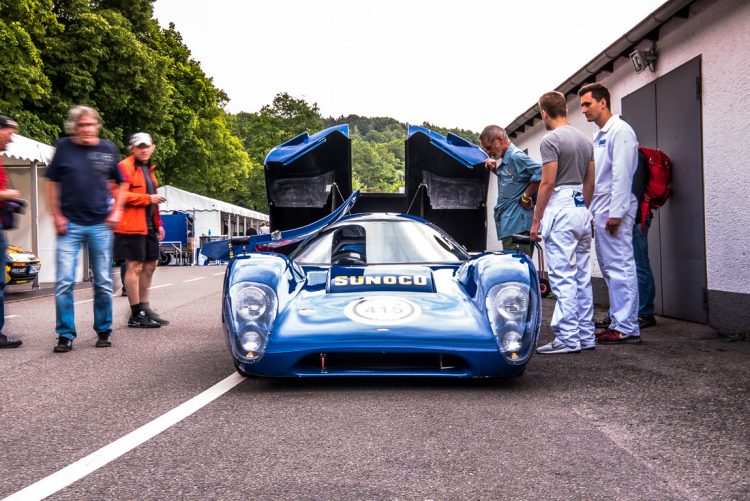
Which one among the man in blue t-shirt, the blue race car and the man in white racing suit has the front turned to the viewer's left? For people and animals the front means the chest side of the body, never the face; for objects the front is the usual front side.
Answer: the man in white racing suit

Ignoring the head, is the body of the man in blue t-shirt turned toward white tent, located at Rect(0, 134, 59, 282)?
no

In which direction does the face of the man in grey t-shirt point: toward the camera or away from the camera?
away from the camera

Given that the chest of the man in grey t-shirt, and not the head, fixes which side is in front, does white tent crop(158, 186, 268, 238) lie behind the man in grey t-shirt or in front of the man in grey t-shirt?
in front

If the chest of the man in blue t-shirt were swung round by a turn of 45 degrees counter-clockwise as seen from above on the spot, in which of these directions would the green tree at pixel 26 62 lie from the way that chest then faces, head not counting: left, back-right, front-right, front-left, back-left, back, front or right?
back-left

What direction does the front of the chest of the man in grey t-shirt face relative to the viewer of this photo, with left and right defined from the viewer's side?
facing away from the viewer and to the left of the viewer

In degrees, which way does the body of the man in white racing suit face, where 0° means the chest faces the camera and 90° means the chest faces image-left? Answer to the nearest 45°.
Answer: approximately 90°

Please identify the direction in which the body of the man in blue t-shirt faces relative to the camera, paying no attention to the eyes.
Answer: toward the camera

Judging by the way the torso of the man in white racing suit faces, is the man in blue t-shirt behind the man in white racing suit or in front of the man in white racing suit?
in front

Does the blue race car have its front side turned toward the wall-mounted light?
no

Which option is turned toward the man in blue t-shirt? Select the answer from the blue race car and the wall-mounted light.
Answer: the wall-mounted light

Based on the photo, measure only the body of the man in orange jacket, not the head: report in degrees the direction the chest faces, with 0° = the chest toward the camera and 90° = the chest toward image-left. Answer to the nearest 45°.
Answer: approximately 315°
